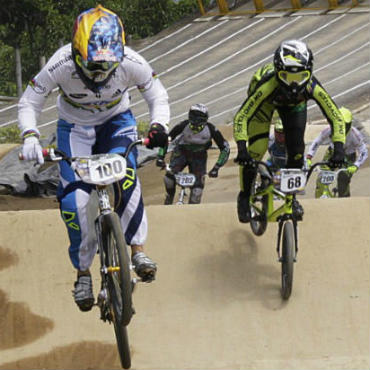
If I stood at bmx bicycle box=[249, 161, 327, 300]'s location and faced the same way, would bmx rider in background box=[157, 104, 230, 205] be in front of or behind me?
behind

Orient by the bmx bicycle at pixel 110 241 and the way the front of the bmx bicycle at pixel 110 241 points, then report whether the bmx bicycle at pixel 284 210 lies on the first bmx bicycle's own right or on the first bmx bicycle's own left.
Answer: on the first bmx bicycle's own left

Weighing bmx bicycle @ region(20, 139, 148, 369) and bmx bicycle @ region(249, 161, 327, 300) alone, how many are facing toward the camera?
2

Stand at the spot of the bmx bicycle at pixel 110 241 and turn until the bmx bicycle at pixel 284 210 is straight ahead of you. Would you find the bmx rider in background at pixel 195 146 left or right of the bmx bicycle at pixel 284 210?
left

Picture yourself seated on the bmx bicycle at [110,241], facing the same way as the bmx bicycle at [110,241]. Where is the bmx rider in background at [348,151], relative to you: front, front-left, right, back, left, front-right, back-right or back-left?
back-left

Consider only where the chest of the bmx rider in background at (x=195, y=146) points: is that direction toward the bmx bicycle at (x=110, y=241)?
yes

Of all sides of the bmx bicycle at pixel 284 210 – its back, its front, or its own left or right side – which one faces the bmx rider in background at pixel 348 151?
back

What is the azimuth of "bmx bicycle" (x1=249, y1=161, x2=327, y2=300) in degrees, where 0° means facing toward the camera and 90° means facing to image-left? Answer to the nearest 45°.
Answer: approximately 0°
